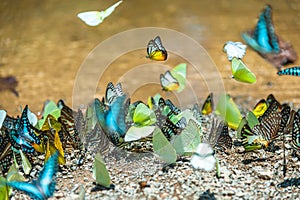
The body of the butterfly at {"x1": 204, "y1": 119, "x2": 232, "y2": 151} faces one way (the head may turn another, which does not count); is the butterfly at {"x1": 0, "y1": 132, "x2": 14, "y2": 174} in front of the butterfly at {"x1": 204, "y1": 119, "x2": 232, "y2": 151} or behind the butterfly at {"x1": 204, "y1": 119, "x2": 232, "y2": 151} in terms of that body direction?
in front

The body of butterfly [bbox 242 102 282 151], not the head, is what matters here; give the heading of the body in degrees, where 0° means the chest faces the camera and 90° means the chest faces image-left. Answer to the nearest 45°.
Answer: approximately 90°

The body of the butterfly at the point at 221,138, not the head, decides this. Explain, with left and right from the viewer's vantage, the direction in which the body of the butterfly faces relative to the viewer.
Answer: facing to the left of the viewer

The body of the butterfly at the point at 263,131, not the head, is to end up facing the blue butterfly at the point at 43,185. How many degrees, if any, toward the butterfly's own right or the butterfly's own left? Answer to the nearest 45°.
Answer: approximately 45° to the butterfly's own left
